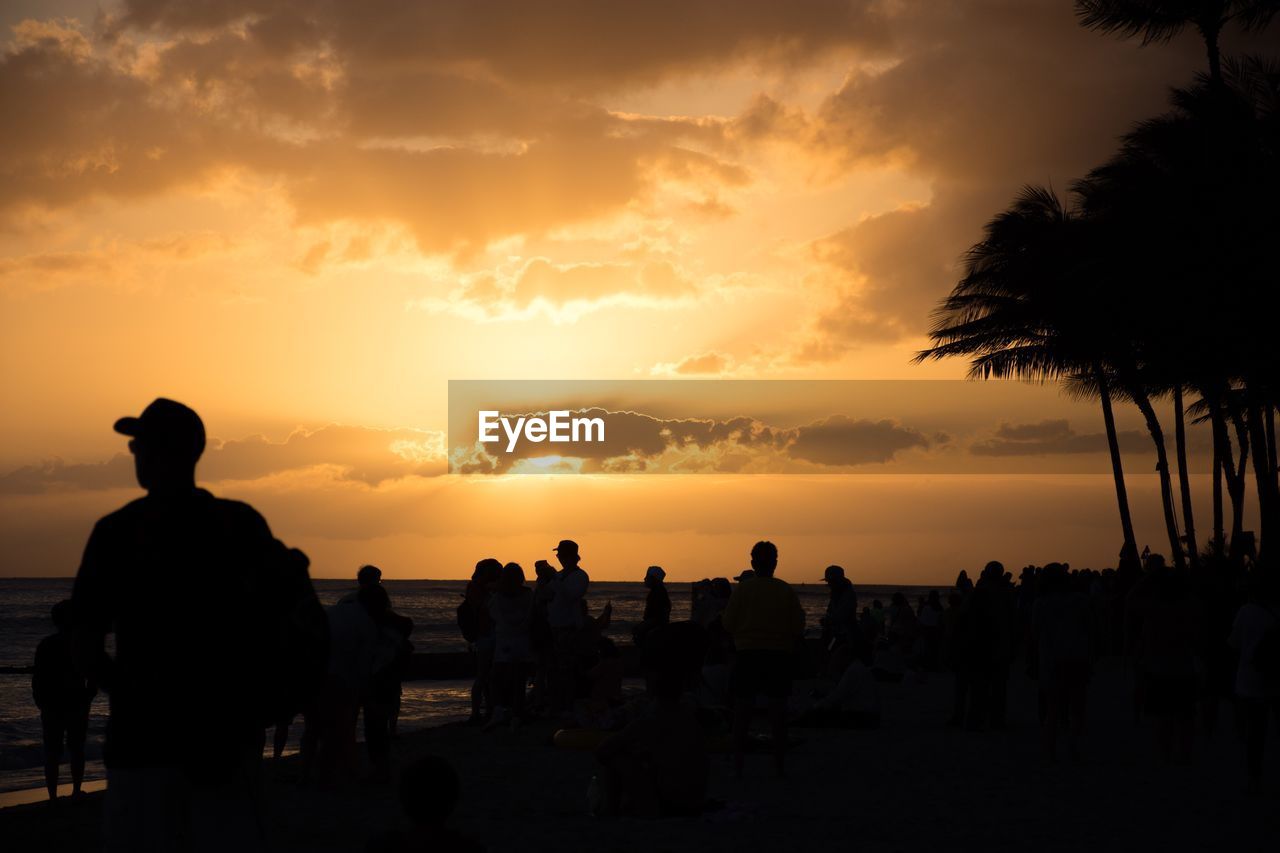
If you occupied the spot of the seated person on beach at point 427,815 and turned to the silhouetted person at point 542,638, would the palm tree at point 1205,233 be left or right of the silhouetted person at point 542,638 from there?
right

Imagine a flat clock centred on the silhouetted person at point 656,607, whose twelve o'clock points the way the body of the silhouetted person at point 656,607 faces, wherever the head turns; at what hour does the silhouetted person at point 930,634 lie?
the silhouetted person at point 930,634 is roughly at 4 o'clock from the silhouetted person at point 656,607.

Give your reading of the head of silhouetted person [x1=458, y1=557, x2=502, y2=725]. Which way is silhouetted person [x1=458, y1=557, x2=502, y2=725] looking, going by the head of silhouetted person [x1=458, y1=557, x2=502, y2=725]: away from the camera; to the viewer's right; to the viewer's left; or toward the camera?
away from the camera
